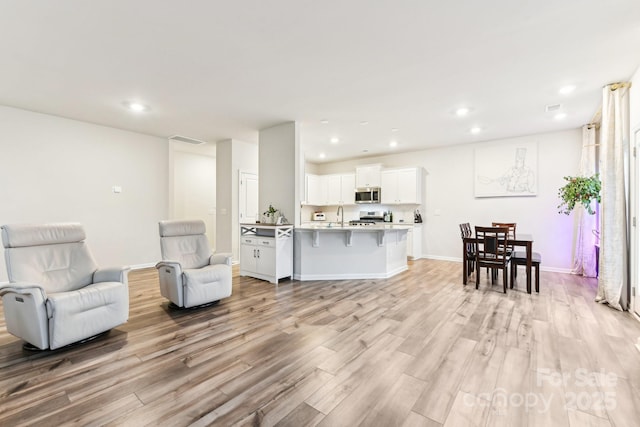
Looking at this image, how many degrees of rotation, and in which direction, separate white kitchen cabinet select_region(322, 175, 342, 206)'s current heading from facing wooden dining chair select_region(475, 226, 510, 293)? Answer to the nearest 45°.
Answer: approximately 45° to its left

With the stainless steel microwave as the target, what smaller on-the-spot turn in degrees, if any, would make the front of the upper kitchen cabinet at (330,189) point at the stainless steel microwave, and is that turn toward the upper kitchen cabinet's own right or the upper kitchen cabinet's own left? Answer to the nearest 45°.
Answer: approximately 45° to the upper kitchen cabinet's own left

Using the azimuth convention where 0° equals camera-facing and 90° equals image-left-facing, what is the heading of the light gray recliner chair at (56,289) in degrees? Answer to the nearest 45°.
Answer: approximately 315°

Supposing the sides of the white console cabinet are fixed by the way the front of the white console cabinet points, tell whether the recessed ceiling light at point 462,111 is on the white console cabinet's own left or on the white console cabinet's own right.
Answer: on the white console cabinet's own left
